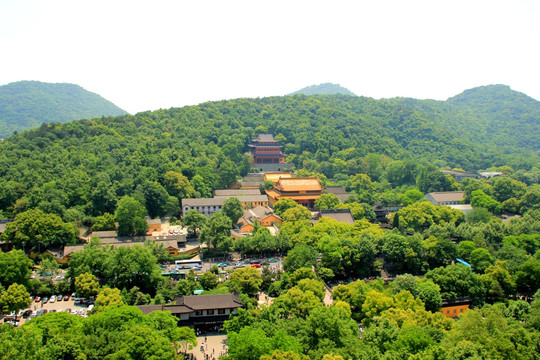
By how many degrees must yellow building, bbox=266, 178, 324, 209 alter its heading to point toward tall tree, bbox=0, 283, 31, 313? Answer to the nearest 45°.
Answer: approximately 45° to its right

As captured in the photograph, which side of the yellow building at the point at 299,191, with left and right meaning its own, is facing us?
front

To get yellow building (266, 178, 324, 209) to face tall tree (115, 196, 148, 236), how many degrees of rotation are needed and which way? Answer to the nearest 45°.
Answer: approximately 45° to its right

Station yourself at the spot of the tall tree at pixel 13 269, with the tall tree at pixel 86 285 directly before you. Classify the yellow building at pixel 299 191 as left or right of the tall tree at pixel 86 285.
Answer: left

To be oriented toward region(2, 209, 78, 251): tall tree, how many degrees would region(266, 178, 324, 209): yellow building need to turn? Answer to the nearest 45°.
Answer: approximately 45° to its right

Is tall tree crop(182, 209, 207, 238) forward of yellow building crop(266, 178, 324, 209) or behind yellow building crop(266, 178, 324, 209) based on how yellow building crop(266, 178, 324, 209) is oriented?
forward

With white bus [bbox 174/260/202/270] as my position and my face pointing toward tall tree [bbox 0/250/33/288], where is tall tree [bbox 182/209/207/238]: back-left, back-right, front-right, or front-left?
back-right

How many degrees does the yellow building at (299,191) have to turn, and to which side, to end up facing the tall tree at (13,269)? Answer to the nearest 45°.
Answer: approximately 45° to its right

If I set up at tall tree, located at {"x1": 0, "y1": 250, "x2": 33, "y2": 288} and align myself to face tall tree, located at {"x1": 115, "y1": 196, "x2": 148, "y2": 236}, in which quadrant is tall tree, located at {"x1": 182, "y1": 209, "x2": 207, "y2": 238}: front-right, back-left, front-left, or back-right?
front-right

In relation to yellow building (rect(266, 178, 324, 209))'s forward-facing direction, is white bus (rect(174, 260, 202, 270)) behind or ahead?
ahead

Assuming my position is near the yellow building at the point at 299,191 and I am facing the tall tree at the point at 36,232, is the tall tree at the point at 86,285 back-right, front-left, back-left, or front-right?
front-left

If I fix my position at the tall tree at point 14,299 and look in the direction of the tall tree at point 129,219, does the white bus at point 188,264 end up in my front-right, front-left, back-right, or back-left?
front-right
